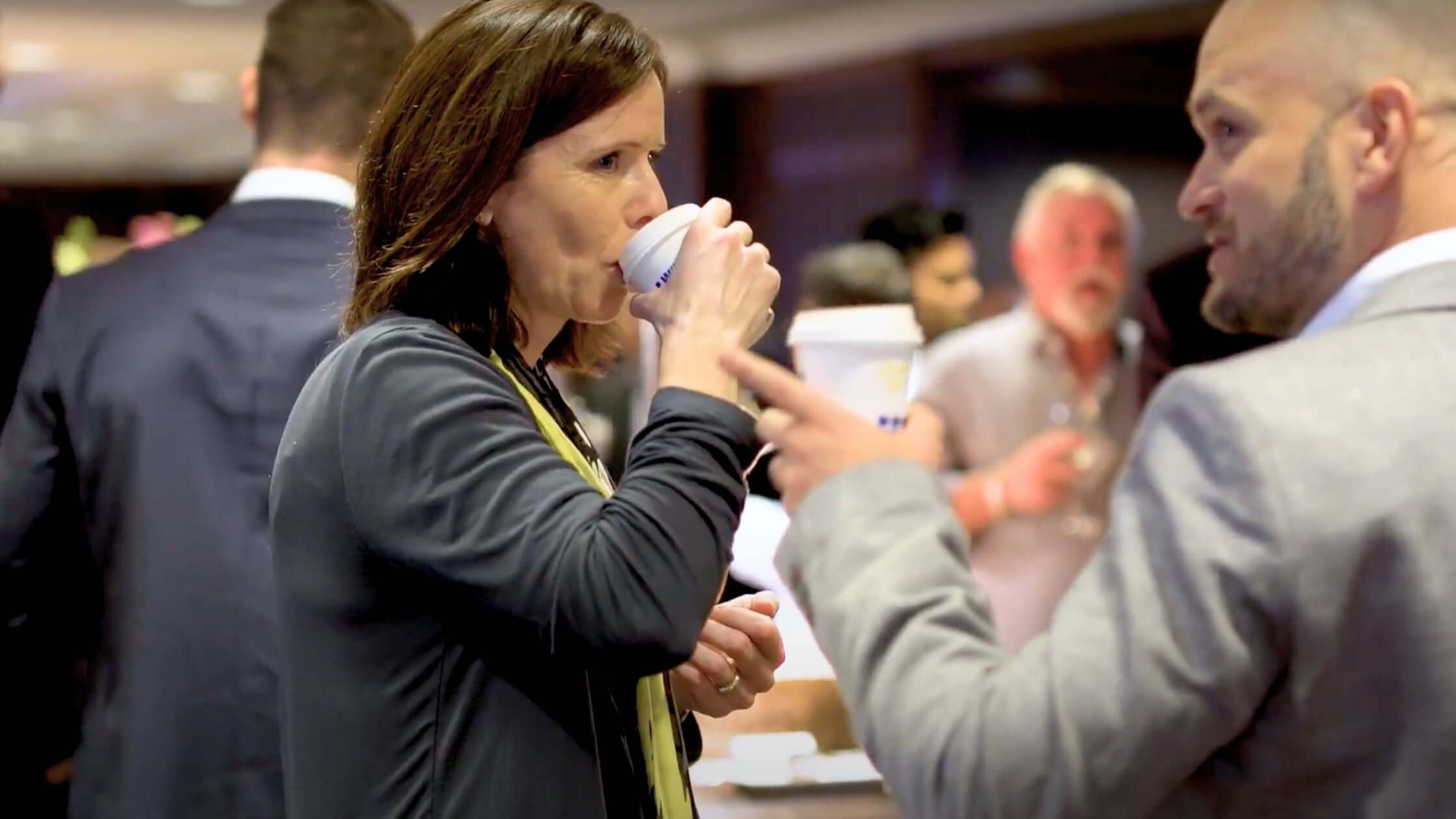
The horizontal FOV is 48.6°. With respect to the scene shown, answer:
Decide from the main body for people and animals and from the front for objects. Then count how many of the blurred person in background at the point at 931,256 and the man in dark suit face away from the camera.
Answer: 1

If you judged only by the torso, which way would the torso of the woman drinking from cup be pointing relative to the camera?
to the viewer's right

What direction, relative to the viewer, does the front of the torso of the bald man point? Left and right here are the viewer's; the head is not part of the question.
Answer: facing away from the viewer and to the left of the viewer

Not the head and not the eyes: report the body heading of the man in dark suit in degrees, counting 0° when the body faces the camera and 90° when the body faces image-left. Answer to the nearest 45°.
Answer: approximately 180°

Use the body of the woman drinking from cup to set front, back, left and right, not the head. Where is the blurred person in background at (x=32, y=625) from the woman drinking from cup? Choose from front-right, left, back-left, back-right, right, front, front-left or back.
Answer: back-left

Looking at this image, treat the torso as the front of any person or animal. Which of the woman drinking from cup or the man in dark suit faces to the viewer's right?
the woman drinking from cup

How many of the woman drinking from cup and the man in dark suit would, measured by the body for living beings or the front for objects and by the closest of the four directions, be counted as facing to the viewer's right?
1

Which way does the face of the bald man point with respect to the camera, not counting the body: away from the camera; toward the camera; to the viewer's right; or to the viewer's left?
to the viewer's left

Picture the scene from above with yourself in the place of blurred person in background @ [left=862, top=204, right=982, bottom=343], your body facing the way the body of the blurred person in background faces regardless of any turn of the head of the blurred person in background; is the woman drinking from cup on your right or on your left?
on your right

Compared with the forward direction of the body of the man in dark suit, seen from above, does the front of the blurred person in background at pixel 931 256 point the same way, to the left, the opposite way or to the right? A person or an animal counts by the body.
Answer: the opposite way
